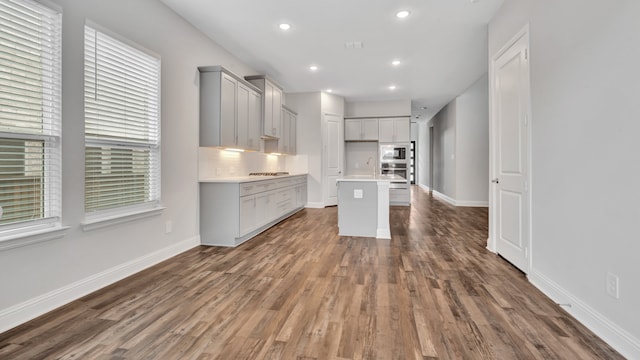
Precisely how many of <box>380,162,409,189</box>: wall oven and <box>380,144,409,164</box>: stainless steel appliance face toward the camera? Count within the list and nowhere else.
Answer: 2

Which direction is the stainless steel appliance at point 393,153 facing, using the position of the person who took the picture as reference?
facing the viewer

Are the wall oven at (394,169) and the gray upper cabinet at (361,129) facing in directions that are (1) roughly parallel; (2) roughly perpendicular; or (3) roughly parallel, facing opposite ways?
roughly parallel

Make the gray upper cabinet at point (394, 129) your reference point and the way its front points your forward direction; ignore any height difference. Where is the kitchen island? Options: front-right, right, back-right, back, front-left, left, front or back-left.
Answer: front

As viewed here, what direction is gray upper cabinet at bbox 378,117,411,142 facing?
toward the camera

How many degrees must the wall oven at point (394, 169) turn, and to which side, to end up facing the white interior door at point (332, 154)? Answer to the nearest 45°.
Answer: approximately 45° to its right

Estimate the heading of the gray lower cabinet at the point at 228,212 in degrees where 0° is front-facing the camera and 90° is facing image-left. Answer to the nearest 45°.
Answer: approximately 315°

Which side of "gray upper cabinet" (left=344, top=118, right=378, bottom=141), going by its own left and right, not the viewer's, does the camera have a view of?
front

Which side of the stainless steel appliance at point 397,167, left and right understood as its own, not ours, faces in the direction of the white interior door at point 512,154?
front

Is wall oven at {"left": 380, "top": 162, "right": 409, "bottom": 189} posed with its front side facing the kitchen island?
yes

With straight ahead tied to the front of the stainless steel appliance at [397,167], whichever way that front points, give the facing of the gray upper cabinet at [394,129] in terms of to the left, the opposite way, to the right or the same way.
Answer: the same way

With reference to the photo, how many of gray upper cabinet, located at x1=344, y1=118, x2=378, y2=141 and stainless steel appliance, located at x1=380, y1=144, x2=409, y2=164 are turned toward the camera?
2
